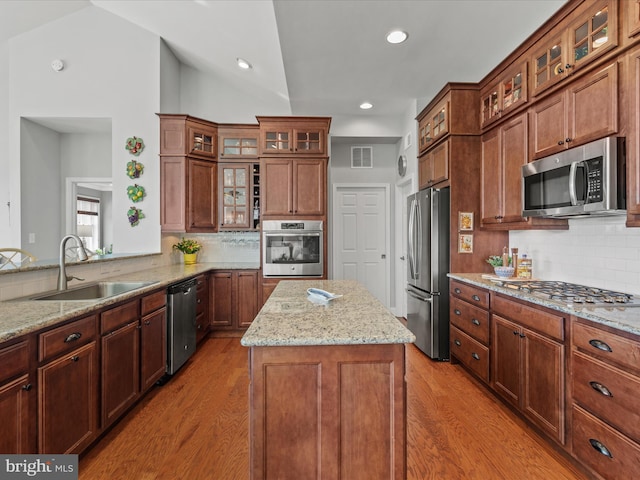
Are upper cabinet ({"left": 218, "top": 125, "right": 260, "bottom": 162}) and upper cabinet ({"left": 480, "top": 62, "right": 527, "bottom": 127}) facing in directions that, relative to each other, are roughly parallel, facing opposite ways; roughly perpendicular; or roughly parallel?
roughly perpendicular

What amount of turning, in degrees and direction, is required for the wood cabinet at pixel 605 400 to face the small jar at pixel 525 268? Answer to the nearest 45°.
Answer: approximately 90° to its right

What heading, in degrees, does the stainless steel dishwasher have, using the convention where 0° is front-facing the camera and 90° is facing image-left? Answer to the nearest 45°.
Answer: approximately 315°

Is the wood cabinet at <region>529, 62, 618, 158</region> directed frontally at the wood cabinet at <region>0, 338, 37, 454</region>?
yes

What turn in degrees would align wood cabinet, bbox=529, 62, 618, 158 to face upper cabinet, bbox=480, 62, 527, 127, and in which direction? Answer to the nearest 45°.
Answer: approximately 90° to its right

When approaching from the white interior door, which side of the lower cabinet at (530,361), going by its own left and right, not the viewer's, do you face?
right

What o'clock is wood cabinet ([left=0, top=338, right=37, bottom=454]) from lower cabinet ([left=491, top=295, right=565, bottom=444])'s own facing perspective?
The wood cabinet is roughly at 12 o'clock from the lower cabinet.

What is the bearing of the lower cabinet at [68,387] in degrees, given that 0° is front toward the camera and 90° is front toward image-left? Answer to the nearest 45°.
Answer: approximately 315°
